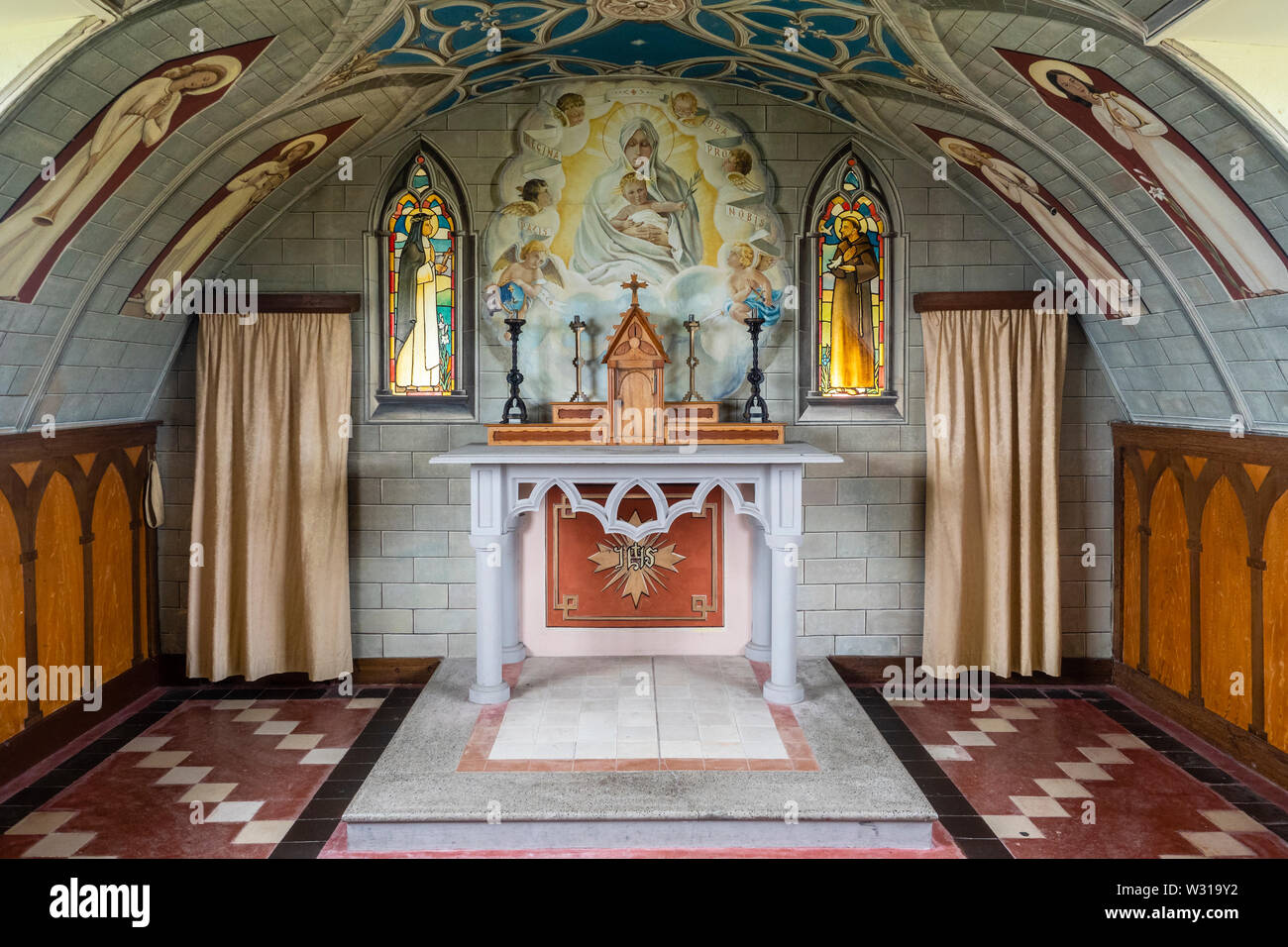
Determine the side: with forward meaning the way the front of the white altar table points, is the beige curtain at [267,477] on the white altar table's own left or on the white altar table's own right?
on the white altar table's own right

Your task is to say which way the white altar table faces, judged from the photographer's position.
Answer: facing the viewer
